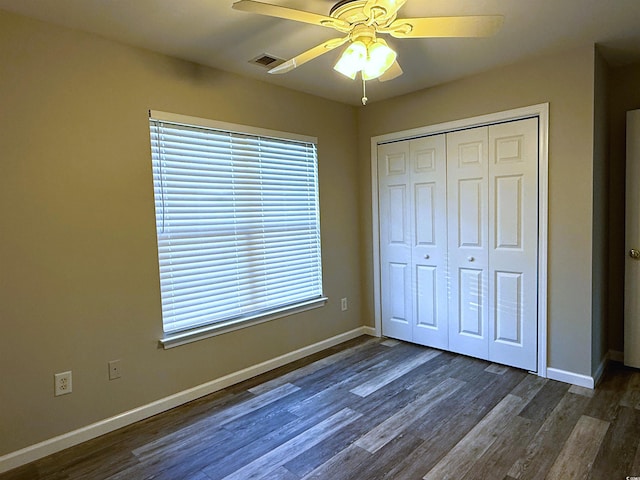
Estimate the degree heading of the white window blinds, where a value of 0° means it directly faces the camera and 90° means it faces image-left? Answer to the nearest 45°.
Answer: approximately 315°

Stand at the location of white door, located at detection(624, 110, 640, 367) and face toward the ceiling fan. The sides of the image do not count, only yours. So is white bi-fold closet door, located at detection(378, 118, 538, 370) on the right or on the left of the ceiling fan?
right

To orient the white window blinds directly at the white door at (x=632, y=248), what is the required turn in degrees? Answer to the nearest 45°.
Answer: approximately 45° to its left

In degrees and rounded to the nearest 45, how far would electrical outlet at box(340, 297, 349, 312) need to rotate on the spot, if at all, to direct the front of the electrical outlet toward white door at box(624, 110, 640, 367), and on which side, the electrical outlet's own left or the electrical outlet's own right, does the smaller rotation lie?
approximately 45° to the electrical outlet's own left

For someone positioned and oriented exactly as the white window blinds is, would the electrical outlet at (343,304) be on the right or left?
on its left

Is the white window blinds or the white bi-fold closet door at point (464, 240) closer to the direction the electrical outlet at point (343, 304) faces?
the white bi-fold closet door
